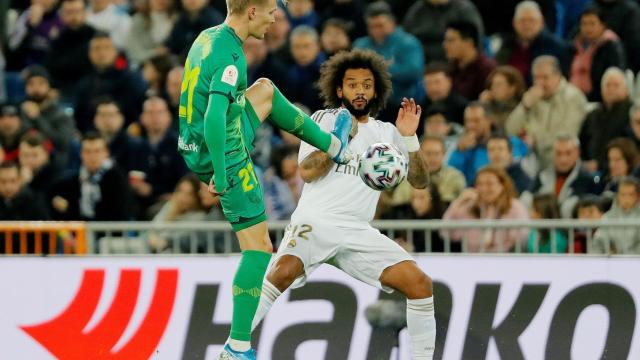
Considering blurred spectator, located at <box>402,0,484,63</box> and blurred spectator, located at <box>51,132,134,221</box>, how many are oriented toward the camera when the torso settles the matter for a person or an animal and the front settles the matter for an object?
2

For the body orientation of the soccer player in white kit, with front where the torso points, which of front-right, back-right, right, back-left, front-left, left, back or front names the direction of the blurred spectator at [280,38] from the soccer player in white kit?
back

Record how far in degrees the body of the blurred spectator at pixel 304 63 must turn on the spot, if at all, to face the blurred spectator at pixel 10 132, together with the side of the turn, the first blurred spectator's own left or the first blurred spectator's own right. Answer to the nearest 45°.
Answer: approximately 90° to the first blurred spectator's own right

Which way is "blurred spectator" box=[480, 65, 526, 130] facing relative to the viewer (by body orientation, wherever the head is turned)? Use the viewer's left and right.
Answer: facing the viewer and to the left of the viewer

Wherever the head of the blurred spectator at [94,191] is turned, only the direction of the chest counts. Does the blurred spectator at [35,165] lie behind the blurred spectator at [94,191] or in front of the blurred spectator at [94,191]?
behind

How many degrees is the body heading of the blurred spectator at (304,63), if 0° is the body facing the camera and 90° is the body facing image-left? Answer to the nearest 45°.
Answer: approximately 0°

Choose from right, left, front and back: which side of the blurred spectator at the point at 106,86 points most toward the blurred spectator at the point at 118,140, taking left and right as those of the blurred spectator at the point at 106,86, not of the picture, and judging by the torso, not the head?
front

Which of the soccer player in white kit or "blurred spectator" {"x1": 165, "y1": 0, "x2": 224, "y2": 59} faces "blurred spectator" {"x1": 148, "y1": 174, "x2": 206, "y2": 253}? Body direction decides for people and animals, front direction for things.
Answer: "blurred spectator" {"x1": 165, "y1": 0, "x2": 224, "y2": 59}

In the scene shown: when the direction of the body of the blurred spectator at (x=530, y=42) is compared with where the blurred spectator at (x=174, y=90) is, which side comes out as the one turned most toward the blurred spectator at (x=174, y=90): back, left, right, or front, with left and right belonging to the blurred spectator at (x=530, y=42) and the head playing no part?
right

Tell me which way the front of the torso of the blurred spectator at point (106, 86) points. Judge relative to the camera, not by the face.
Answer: toward the camera

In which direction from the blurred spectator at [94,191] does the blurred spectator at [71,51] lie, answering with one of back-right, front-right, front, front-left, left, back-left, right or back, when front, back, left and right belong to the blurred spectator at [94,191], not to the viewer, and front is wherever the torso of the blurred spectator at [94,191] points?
back

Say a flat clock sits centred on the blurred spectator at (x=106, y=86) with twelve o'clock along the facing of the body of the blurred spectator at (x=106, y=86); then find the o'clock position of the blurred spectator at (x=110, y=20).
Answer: the blurred spectator at (x=110, y=20) is roughly at 6 o'clock from the blurred spectator at (x=106, y=86).

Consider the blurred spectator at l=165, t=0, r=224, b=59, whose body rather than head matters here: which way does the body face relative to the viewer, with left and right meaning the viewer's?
facing the viewer

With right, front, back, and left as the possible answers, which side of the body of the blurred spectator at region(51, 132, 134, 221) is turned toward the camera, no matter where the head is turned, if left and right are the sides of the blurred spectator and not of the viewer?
front
